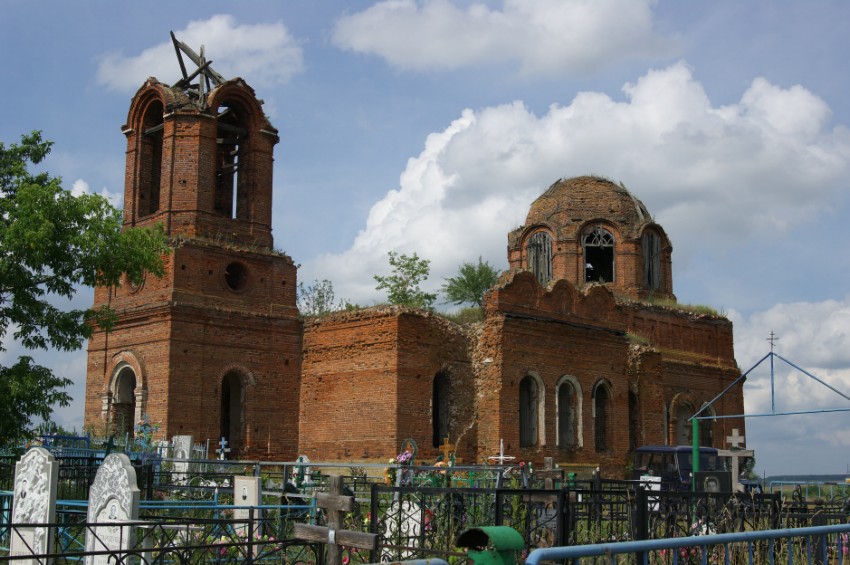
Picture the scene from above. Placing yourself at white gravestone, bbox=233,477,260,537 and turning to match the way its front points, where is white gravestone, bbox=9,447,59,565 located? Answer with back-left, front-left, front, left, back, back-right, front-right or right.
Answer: front-right

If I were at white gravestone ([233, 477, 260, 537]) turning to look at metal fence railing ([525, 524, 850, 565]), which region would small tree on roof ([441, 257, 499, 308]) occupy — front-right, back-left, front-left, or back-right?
back-left

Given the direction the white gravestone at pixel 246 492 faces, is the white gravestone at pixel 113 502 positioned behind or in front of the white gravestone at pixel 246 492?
in front

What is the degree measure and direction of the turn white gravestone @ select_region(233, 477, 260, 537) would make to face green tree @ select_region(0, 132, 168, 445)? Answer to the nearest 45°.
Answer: approximately 135° to its right

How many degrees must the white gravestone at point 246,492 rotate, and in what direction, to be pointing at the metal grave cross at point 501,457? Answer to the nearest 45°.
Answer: approximately 135° to its left

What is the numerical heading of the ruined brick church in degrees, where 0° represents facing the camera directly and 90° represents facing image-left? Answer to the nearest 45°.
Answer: approximately 45°

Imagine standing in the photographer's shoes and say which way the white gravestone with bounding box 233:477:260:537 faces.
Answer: facing the viewer

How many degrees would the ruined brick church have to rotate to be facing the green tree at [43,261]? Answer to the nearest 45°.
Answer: approximately 45° to its left

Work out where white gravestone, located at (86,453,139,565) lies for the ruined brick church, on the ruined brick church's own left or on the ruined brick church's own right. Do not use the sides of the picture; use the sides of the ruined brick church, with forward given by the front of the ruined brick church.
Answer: on the ruined brick church's own left

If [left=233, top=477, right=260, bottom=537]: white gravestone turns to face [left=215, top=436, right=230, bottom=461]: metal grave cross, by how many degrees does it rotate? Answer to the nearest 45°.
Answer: approximately 180°

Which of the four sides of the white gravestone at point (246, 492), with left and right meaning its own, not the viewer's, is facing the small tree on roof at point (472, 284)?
back

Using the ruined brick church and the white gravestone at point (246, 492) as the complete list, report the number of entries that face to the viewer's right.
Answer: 0

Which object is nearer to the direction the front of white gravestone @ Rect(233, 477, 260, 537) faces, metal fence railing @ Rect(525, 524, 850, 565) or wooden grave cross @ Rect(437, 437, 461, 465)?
the metal fence railing
